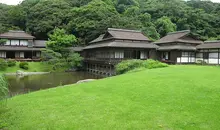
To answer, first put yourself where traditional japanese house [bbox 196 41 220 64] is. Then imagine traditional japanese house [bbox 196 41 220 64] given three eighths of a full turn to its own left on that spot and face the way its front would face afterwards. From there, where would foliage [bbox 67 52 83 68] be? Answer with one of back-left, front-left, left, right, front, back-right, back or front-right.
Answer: back-left

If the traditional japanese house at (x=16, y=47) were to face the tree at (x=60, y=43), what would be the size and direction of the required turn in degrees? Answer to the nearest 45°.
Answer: approximately 45° to its left

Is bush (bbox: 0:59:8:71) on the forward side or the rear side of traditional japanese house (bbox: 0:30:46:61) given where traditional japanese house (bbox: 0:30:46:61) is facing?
on the forward side

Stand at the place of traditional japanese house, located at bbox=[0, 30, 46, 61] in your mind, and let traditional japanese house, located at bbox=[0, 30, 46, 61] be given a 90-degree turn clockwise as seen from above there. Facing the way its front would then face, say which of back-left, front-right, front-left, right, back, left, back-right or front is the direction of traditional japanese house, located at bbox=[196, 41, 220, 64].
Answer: back-left

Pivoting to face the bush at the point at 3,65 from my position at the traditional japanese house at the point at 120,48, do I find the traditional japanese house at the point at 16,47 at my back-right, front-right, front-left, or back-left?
front-right

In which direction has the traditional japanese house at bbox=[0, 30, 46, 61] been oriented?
toward the camera

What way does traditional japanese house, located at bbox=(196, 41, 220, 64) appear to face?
toward the camera

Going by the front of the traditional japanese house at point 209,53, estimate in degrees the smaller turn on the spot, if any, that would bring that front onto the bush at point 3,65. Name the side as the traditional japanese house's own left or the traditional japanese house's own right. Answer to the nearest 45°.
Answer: approximately 90° to the traditional japanese house's own right

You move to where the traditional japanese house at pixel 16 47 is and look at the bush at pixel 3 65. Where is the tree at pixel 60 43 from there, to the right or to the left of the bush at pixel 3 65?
left

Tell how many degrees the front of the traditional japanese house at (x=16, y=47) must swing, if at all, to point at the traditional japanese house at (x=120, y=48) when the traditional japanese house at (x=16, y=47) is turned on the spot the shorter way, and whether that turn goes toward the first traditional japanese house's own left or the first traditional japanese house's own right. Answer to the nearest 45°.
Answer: approximately 45° to the first traditional japanese house's own left

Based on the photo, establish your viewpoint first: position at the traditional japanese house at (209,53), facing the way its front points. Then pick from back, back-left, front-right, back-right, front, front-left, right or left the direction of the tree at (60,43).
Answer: right
